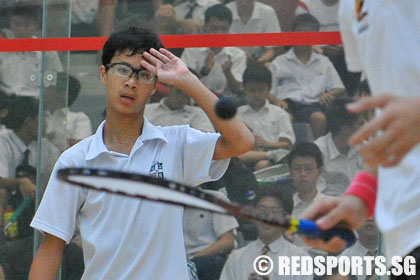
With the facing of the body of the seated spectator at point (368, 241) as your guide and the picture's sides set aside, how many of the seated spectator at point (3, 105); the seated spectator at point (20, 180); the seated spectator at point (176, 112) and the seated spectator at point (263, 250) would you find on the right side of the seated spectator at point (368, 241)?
4

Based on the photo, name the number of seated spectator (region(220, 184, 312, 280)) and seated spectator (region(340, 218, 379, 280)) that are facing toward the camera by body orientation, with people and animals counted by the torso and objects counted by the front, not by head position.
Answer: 2

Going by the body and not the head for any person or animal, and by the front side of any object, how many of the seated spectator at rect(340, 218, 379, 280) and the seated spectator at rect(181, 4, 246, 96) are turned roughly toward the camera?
2

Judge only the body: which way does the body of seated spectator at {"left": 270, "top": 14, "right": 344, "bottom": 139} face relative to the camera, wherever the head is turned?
toward the camera

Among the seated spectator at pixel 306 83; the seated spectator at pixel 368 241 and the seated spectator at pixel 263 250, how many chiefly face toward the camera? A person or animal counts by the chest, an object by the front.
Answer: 3

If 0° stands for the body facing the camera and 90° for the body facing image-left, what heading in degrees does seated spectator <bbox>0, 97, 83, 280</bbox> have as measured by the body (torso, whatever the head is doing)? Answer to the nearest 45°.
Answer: approximately 315°

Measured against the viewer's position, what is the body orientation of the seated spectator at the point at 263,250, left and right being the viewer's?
facing the viewer
